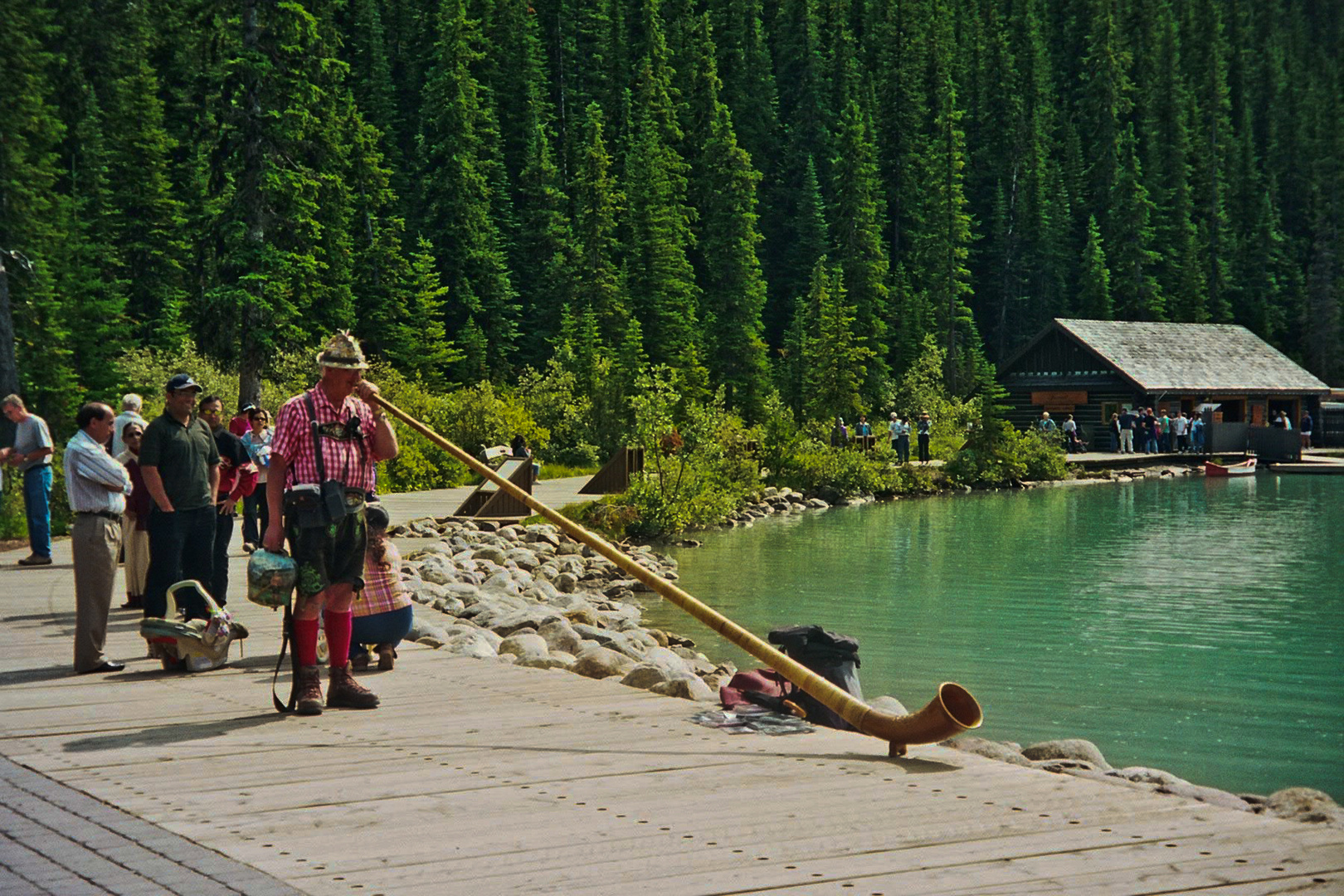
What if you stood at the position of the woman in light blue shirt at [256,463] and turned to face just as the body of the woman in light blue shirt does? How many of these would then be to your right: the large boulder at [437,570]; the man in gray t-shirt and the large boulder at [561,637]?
1

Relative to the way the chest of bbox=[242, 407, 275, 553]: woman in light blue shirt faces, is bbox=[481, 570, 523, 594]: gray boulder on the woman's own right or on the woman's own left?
on the woman's own left

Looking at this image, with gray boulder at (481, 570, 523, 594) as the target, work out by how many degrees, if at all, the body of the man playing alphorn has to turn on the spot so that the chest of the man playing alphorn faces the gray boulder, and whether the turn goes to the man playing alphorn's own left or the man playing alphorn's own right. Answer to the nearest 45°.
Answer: approximately 135° to the man playing alphorn's own left

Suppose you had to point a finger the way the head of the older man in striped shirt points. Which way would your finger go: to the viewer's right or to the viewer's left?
to the viewer's right

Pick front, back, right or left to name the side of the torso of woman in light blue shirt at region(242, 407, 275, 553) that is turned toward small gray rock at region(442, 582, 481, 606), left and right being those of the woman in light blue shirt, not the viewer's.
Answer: left

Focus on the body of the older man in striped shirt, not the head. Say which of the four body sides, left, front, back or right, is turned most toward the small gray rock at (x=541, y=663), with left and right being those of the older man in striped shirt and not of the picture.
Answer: front

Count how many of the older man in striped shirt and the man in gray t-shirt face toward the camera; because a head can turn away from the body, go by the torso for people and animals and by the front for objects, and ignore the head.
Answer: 0

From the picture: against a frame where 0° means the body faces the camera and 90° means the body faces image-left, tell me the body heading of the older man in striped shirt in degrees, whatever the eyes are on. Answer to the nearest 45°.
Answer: approximately 270°

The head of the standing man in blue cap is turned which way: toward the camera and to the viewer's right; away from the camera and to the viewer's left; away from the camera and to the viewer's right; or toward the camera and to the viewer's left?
toward the camera and to the viewer's right
